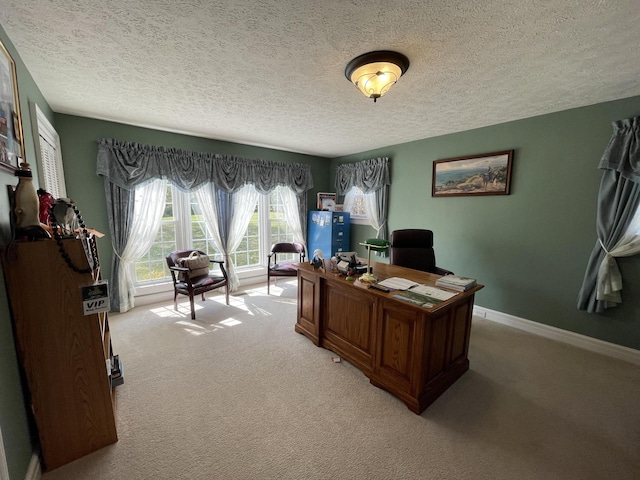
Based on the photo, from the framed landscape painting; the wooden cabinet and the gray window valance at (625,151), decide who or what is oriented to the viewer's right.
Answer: the wooden cabinet

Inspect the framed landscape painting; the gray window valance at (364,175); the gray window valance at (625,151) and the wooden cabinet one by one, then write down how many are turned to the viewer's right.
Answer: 1

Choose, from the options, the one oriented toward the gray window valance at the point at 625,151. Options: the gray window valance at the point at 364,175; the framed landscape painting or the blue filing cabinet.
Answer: the blue filing cabinet

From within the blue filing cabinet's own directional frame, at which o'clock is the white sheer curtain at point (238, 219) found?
The white sheer curtain is roughly at 4 o'clock from the blue filing cabinet.

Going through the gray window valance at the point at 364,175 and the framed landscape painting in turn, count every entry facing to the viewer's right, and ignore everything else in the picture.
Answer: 0

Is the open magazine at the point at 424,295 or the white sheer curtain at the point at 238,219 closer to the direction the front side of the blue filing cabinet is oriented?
the open magazine

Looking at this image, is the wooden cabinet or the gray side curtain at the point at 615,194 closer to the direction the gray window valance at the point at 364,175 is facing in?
the wooden cabinet

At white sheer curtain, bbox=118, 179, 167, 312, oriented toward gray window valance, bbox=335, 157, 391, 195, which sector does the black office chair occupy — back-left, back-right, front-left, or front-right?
front-right

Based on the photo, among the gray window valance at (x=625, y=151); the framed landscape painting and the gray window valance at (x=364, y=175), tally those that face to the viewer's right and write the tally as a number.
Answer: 0

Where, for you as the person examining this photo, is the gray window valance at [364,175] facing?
facing the viewer and to the left of the viewer

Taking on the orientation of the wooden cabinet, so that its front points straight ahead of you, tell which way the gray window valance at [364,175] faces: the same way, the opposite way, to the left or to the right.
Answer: the opposite way

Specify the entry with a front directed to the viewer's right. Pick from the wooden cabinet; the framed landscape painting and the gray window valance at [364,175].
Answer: the wooden cabinet

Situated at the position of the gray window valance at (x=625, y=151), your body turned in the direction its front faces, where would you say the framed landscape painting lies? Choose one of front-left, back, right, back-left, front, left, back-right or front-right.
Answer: front-right

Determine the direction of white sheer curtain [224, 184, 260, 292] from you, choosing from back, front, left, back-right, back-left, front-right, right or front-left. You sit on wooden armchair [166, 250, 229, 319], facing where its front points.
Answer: left

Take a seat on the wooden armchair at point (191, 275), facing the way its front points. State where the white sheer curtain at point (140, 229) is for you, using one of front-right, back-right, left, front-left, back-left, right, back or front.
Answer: back

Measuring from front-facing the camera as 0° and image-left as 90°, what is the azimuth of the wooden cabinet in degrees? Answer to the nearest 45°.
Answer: approximately 270°

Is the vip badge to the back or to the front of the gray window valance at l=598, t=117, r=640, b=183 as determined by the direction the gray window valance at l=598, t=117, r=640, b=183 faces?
to the front

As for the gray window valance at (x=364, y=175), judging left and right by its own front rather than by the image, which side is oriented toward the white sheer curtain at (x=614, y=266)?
left

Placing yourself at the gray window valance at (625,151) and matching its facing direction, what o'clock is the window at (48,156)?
The window is roughly at 12 o'clock from the gray window valance.

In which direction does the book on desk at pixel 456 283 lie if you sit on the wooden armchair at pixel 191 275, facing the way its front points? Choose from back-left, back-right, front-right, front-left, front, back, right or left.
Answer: front

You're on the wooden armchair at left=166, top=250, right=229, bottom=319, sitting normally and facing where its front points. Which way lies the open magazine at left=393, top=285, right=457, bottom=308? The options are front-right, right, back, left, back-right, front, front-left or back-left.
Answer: front

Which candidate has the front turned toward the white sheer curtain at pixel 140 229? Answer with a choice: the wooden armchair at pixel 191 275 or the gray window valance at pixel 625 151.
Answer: the gray window valance
